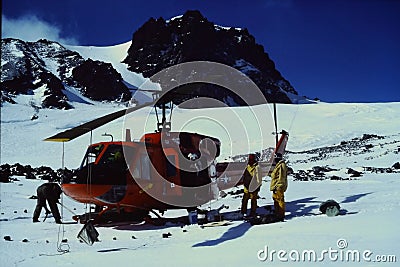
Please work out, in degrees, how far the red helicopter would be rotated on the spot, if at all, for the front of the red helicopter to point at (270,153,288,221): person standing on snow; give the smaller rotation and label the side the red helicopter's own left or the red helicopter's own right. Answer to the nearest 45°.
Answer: approximately 135° to the red helicopter's own left

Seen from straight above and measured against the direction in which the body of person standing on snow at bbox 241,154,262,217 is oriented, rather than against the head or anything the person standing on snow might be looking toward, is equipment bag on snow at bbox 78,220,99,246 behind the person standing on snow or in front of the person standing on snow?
in front

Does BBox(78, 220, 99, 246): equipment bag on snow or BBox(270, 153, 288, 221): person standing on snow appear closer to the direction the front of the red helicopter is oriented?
the equipment bag on snow

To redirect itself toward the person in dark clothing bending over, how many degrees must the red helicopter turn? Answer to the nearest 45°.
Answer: approximately 45° to its right

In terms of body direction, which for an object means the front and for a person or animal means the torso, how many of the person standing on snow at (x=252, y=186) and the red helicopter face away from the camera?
0

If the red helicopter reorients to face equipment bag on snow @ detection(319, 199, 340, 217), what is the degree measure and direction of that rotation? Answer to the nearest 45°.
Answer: approximately 135° to its left

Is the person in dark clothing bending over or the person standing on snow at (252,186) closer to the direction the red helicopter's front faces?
the person in dark clothing bending over

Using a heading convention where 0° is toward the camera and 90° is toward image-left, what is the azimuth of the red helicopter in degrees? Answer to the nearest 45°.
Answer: approximately 45°

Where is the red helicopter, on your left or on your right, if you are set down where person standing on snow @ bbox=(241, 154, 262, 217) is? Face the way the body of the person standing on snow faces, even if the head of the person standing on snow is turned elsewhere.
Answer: on your right
